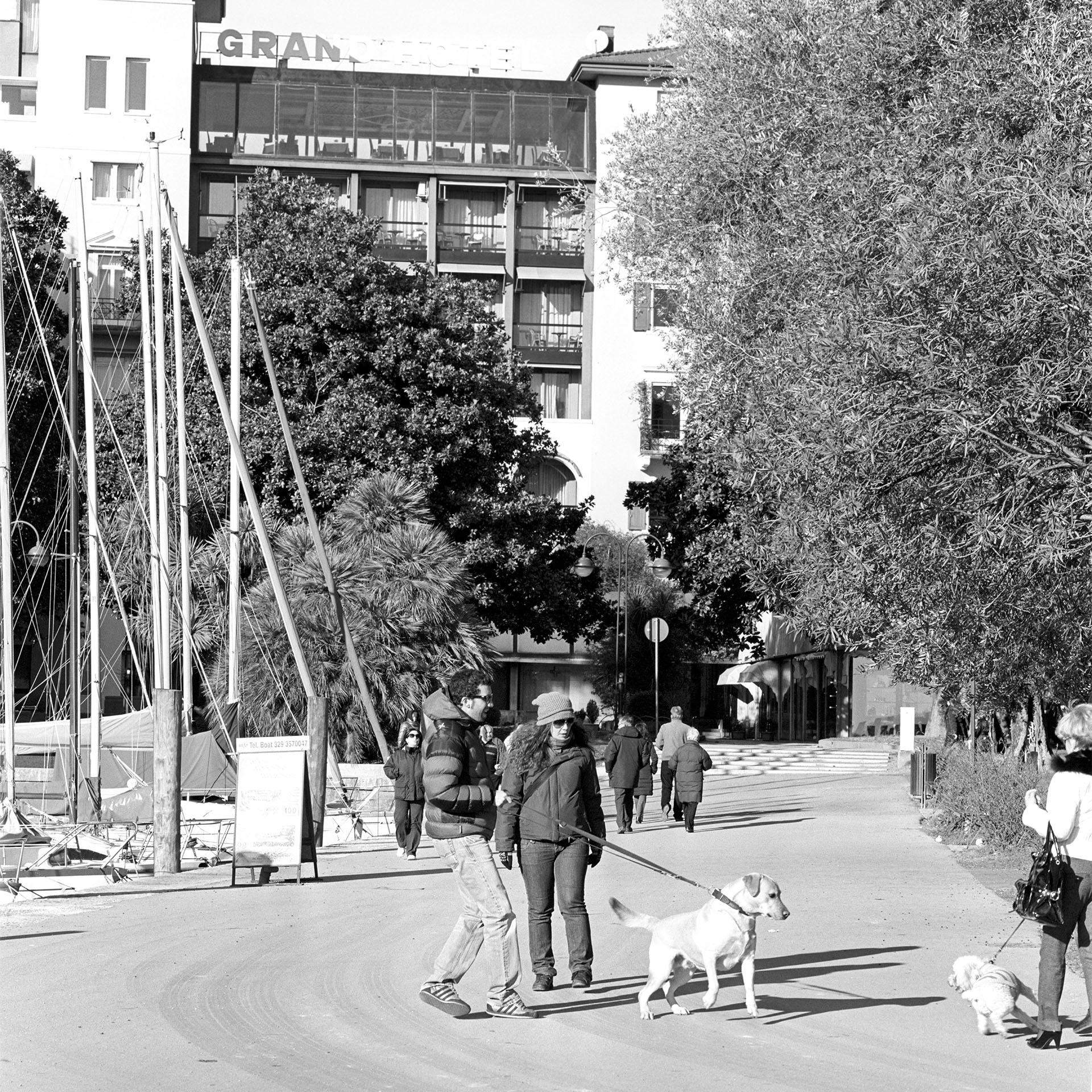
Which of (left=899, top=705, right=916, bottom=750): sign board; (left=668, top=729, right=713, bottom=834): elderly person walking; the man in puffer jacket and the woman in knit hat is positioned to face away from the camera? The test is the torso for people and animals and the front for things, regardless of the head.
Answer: the elderly person walking

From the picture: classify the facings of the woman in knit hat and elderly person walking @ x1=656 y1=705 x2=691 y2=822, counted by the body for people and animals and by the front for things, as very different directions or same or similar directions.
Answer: very different directions

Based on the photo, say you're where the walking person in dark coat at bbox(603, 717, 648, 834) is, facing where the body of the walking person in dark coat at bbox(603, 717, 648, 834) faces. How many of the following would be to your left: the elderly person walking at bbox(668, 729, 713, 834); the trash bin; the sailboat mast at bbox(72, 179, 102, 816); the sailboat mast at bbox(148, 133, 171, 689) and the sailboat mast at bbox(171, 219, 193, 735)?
3

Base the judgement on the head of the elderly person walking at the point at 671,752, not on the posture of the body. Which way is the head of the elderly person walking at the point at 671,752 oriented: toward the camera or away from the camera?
away from the camera

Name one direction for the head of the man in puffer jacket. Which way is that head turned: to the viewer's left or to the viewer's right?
to the viewer's right

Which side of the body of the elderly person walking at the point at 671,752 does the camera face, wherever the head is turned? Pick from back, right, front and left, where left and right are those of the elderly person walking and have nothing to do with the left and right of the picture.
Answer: back

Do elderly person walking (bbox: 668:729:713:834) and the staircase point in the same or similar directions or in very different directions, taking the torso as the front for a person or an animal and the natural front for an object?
very different directions

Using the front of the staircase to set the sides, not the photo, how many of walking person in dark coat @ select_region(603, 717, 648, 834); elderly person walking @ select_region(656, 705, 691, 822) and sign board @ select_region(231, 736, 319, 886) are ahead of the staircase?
3

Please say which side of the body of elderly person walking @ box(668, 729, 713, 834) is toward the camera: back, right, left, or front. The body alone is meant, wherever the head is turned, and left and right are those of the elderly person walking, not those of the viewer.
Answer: back

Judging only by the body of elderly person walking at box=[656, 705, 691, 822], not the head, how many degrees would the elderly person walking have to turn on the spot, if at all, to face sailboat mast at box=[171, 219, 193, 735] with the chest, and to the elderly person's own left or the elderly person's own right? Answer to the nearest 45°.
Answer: approximately 90° to the elderly person's own left

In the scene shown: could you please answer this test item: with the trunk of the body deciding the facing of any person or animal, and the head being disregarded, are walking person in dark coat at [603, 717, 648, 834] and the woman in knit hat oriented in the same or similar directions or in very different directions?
very different directions

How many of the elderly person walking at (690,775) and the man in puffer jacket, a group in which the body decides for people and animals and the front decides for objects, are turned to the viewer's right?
1

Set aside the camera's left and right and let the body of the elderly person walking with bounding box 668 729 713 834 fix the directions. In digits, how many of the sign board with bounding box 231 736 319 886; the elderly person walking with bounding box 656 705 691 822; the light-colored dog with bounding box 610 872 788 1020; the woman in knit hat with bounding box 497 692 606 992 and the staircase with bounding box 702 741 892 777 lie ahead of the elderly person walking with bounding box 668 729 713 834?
2
